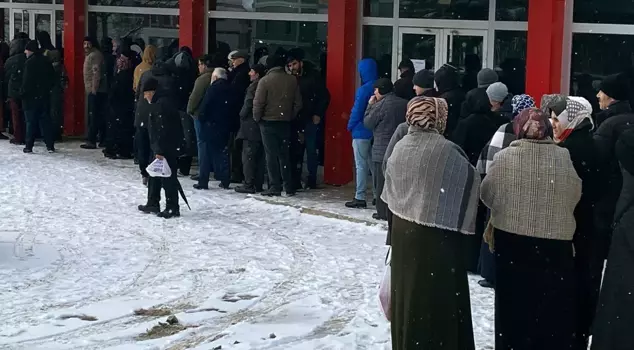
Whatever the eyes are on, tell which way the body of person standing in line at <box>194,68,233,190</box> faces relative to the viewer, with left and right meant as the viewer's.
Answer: facing away from the viewer and to the left of the viewer

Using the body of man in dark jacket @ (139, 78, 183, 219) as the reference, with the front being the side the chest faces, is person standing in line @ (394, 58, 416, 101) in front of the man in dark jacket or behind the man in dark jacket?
behind

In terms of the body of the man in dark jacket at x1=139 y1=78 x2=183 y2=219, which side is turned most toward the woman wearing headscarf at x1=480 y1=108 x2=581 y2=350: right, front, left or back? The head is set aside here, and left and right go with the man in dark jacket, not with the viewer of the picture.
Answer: left

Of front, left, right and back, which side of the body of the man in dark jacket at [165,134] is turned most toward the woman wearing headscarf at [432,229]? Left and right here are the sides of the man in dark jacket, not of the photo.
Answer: left

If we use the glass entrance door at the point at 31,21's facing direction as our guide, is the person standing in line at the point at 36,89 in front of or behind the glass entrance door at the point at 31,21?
in front

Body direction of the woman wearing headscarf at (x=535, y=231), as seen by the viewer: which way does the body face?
away from the camera

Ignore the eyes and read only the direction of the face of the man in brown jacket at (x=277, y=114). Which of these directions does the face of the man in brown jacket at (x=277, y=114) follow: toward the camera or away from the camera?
away from the camera

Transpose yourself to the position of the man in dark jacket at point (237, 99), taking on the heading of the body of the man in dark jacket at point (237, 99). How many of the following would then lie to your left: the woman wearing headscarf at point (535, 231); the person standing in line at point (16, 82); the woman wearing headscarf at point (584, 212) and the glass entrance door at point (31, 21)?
2
